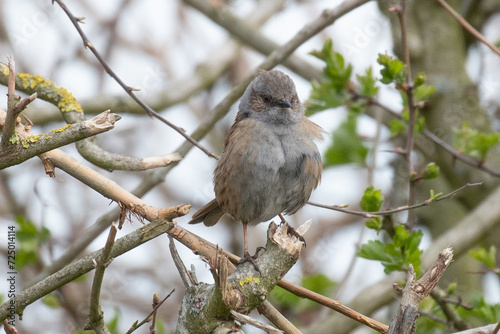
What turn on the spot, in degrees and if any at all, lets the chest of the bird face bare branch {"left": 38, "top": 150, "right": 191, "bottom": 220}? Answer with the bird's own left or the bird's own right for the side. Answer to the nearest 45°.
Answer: approximately 90° to the bird's own right

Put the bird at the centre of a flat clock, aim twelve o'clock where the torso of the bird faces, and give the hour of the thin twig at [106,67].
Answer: The thin twig is roughly at 3 o'clock from the bird.

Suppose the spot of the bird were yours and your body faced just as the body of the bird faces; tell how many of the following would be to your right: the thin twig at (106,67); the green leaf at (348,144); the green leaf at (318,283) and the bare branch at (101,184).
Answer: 2

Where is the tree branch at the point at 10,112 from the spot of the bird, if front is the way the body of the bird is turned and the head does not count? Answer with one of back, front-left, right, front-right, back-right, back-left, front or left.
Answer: right

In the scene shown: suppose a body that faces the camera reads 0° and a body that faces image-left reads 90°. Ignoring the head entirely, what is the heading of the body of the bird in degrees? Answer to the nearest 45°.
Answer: approximately 315°

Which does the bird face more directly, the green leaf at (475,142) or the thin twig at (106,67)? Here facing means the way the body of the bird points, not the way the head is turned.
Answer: the green leaf

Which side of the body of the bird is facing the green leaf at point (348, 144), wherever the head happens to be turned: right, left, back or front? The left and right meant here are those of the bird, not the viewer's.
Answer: left

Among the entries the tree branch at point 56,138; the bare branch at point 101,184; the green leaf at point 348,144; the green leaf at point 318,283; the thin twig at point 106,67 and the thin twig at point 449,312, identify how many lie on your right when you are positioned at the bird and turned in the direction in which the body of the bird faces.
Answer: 3
